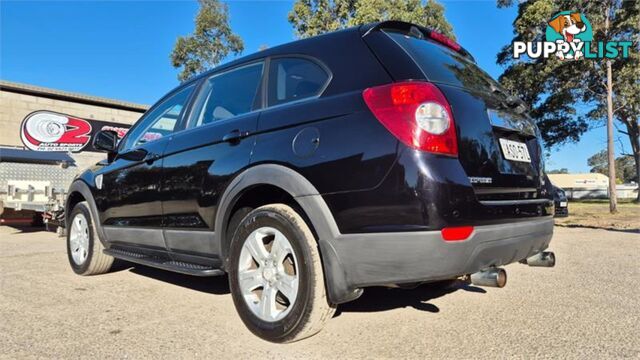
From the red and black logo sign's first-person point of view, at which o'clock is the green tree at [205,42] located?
The green tree is roughly at 8 o'clock from the red and black logo sign.

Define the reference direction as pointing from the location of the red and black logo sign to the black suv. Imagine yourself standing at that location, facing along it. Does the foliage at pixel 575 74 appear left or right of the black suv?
left

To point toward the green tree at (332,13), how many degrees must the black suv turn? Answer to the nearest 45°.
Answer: approximately 45° to its right

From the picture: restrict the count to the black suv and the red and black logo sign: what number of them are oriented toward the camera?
1

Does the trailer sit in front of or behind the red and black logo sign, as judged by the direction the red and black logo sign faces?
in front

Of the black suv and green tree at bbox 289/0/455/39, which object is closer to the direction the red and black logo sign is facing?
the black suv

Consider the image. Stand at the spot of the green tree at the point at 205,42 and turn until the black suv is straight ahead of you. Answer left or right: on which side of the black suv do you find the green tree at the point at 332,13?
left

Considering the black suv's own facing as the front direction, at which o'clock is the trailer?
The trailer is roughly at 12 o'clock from the black suv.

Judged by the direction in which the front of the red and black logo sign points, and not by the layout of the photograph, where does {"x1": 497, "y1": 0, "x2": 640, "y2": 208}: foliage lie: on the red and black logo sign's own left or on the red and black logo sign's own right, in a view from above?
on the red and black logo sign's own left

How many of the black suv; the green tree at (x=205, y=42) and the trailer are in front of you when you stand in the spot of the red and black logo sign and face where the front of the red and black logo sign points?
2

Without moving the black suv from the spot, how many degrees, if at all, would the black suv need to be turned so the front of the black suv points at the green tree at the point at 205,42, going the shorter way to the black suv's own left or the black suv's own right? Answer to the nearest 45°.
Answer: approximately 45° to the black suv's own right

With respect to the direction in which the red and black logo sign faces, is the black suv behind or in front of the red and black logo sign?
in front

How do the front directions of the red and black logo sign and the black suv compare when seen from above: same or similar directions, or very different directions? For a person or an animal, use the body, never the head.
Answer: very different directions

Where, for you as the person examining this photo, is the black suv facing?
facing away from the viewer and to the left of the viewer

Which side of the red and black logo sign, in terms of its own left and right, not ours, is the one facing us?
front
